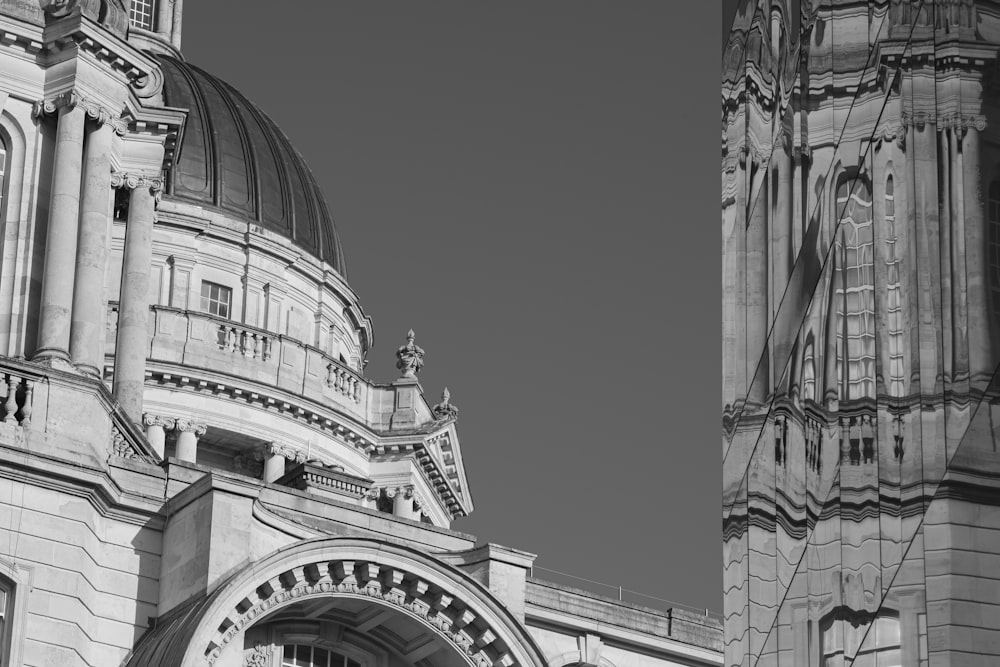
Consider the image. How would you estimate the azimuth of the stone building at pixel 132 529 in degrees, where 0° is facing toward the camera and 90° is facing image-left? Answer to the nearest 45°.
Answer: approximately 315°
